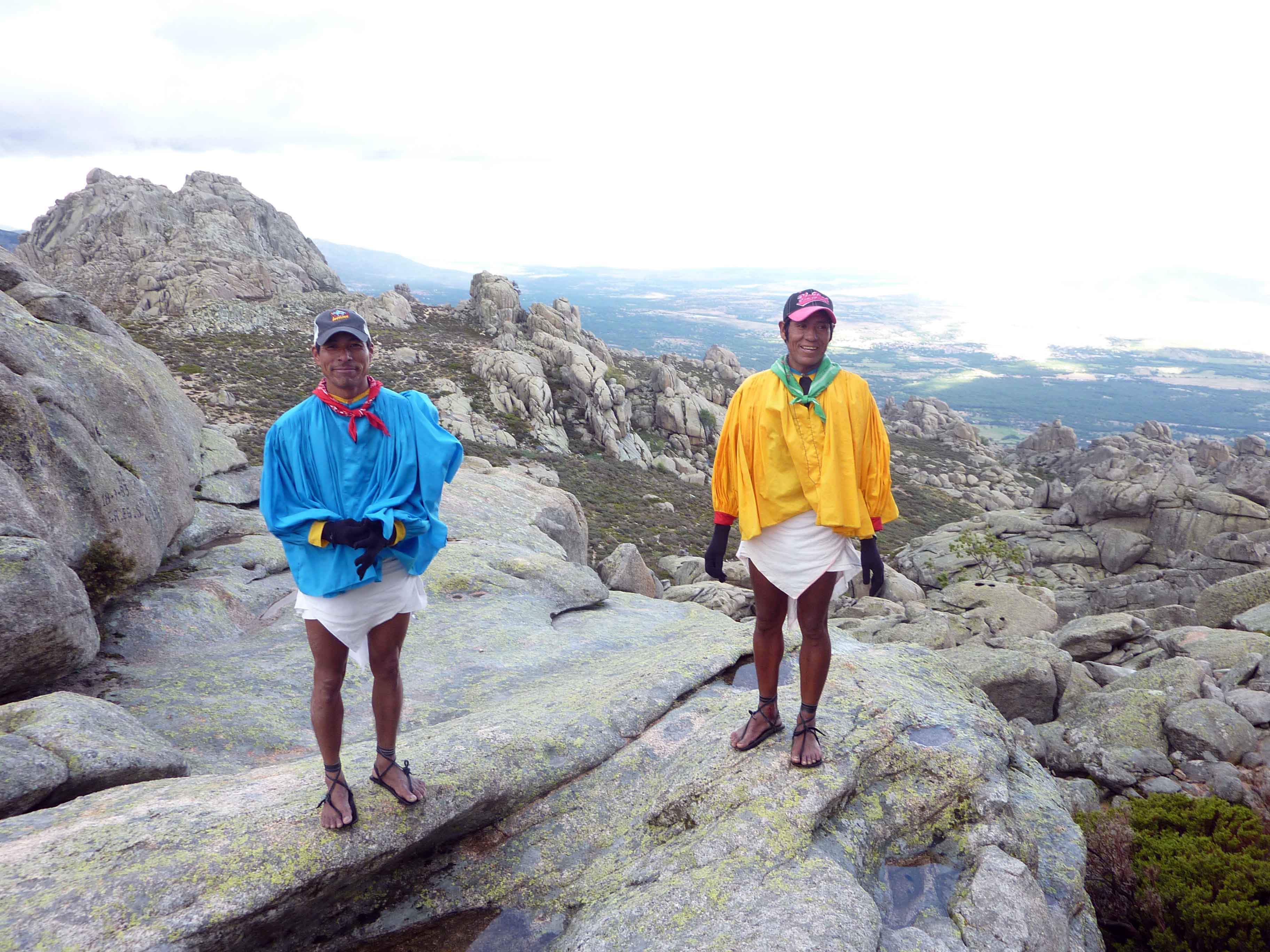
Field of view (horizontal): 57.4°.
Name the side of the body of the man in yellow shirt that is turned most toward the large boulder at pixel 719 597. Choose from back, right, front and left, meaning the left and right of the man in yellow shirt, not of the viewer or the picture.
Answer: back

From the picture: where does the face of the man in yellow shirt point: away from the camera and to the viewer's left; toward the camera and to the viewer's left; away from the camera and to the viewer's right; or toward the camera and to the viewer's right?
toward the camera and to the viewer's right

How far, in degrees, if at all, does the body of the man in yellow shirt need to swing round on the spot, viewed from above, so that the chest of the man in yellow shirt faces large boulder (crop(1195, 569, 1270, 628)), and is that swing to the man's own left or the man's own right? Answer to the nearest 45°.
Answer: approximately 135° to the man's own left

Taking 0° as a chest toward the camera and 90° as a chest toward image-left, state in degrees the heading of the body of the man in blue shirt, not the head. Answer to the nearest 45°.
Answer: approximately 0°

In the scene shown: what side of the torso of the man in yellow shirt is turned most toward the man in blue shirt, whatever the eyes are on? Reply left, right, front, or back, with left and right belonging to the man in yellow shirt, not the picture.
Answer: right

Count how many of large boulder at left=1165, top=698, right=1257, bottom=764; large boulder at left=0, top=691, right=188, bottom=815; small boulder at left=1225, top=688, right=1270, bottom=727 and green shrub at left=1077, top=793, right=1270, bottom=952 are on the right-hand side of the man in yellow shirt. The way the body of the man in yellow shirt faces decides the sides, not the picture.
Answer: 1

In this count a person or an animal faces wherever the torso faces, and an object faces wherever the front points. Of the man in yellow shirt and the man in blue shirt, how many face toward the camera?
2

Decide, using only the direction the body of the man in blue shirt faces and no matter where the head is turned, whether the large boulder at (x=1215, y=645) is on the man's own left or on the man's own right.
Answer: on the man's own left

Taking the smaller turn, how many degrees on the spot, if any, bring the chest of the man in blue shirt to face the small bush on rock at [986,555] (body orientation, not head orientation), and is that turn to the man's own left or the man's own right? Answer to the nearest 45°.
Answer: approximately 135° to the man's own left

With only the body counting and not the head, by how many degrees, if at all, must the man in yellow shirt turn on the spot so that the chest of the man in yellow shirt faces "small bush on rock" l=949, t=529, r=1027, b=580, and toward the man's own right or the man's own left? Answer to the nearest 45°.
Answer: approximately 180°

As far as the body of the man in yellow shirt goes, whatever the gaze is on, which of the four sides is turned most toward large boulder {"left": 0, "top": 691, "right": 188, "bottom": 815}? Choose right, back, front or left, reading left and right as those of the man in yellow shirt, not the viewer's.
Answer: right
